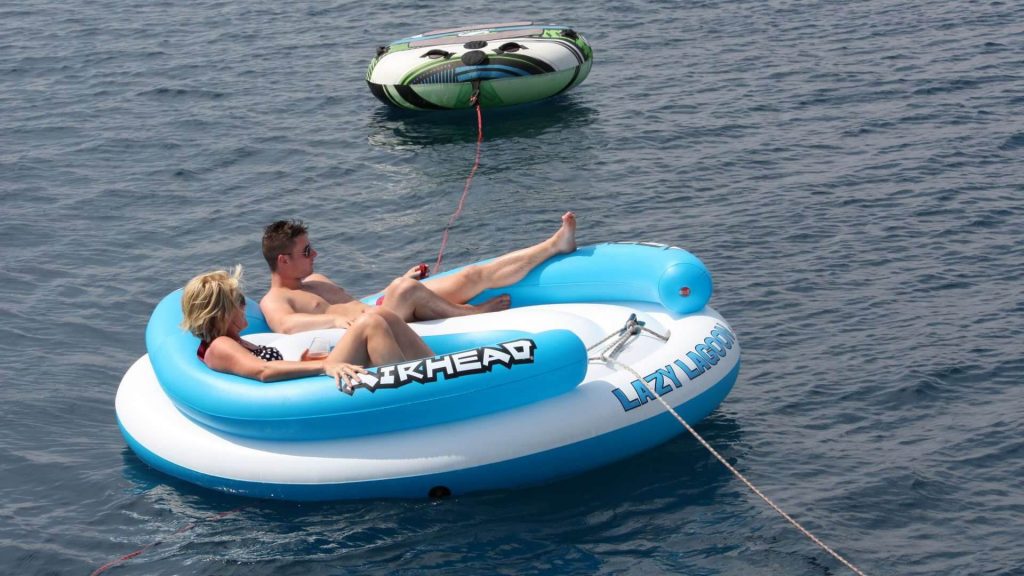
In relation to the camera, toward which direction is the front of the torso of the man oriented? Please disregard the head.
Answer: to the viewer's right

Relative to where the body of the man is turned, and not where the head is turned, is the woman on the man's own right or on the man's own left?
on the man's own right

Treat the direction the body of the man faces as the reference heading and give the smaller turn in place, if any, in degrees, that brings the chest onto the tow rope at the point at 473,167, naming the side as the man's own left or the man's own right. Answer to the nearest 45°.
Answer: approximately 90° to the man's own left

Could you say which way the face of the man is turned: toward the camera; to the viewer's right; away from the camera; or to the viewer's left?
to the viewer's right

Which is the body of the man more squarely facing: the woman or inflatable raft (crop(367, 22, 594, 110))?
the inflatable raft

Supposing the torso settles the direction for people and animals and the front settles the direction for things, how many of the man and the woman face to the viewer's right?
2

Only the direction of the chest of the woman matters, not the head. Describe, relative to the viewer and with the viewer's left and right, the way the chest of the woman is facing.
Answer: facing to the right of the viewer

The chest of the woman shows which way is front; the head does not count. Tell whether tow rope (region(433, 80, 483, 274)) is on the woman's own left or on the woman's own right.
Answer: on the woman's own left

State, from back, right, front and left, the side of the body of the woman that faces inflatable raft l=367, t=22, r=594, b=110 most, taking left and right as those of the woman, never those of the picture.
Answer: left

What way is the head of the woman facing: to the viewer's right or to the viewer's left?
to the viewer's right

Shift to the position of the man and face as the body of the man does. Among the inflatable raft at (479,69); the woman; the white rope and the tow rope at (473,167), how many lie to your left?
2
